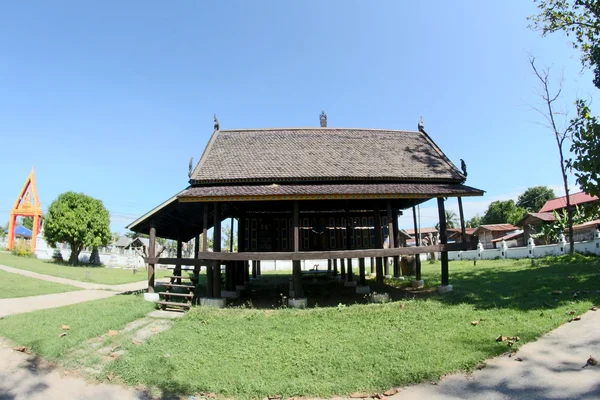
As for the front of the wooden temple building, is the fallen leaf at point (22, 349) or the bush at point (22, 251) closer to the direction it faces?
the fallen leaf

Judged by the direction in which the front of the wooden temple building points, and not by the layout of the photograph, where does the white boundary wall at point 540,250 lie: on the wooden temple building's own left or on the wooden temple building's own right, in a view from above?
on the wooden temple building's own left

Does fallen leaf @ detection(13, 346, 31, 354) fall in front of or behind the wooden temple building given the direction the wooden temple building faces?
in front

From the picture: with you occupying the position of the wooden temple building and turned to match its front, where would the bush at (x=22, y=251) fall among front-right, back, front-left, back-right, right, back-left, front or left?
back-right

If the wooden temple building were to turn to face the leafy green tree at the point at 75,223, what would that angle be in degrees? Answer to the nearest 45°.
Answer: approximately 135° to its right

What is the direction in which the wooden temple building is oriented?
toward the camera

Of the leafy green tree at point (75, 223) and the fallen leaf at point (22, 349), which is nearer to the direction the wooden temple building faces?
the fallen leaf

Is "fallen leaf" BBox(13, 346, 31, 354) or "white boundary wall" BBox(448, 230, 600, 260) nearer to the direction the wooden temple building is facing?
the fallen leaf
